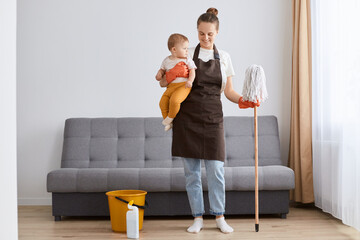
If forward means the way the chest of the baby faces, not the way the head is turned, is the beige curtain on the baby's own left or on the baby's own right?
on the baby's own left

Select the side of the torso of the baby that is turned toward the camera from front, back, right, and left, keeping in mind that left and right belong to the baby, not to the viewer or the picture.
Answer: front

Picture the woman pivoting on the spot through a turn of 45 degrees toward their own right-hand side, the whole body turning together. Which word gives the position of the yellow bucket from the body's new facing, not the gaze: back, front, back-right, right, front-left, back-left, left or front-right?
front-right

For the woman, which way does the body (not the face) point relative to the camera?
toward the camera

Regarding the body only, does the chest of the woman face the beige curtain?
no
